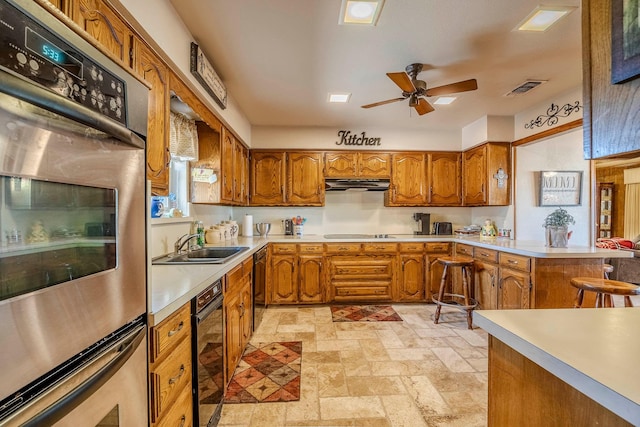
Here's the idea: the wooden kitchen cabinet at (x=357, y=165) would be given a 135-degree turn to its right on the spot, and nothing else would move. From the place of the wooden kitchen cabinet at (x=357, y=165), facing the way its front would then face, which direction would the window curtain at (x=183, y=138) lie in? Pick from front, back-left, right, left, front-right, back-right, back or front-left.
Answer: left

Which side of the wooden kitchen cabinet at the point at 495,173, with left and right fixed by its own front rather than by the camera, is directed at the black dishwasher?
front

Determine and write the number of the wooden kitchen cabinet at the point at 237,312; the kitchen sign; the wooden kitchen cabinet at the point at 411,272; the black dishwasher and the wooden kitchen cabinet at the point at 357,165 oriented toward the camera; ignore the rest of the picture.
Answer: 3

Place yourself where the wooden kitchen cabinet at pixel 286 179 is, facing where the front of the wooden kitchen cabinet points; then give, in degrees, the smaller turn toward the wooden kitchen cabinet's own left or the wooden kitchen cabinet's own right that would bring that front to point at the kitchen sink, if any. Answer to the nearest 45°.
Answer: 0° — it already faces it

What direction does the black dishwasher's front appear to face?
to the viewer's right

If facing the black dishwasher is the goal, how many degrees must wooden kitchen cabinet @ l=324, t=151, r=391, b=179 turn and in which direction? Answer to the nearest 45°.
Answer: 0° — it already faces it

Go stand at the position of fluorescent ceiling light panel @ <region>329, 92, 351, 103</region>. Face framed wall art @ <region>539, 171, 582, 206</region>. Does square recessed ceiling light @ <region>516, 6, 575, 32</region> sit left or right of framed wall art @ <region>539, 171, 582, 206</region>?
right

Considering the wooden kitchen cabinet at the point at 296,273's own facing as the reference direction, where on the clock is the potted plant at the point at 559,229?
The potted plant is roughly at 10 o'clock from the wooden kitchen cabinet.

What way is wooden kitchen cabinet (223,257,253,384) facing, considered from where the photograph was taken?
facing to the right of the viewer

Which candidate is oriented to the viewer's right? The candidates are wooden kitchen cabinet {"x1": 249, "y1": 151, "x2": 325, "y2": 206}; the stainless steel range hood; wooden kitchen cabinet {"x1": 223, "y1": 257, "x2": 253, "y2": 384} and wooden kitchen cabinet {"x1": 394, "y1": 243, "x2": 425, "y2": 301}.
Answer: wooden kitchen cabinet {"x1": 223, "y1": 257, "x2": 253, "y2": 384}

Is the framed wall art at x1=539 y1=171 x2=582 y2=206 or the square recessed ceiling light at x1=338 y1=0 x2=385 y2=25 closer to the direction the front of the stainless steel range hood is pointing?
the square recessed ceiling light

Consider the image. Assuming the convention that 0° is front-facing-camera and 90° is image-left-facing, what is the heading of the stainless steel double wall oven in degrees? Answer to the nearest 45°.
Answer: approximately 315°
